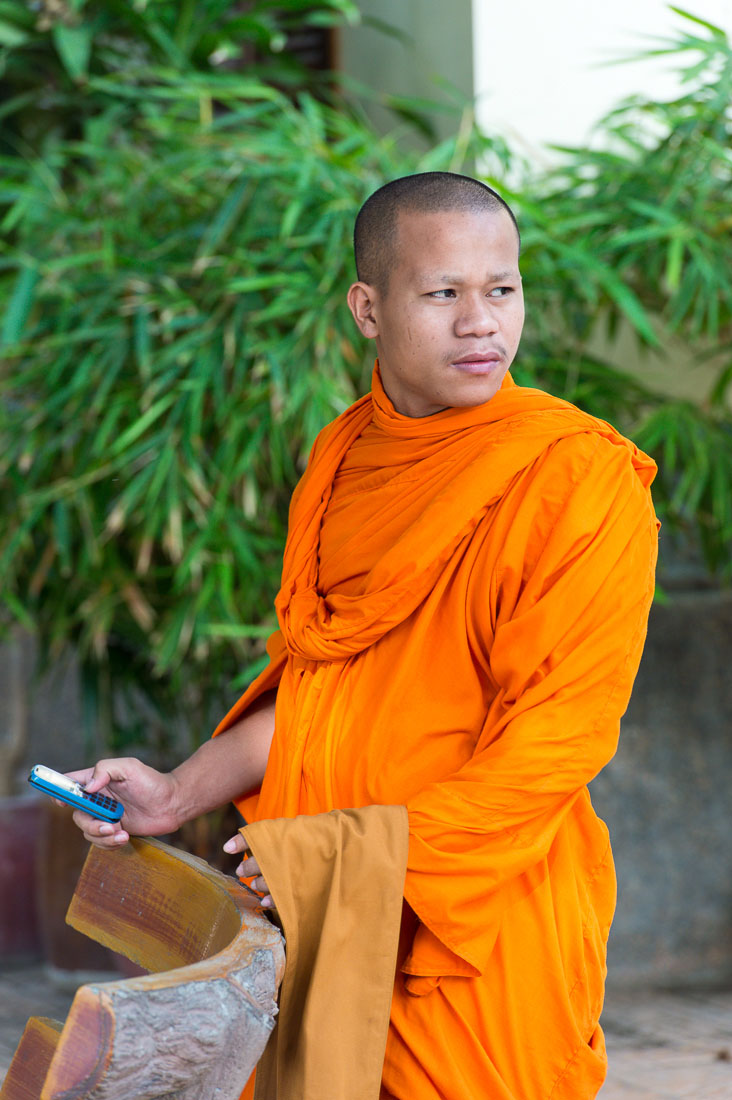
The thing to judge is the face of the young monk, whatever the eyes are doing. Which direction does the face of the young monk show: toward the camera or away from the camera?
toward the camera

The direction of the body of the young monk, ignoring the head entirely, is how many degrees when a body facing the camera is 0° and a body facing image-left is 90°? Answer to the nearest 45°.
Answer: approximately 45°
